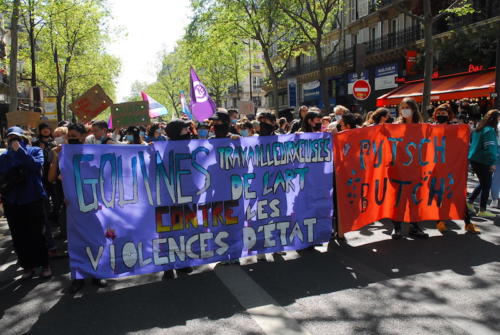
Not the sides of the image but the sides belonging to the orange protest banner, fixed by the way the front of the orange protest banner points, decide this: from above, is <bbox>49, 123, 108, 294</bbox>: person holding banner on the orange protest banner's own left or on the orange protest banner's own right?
on the orange protest banner's own right

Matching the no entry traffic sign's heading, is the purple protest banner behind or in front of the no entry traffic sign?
in front

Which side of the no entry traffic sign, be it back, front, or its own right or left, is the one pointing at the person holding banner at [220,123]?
front

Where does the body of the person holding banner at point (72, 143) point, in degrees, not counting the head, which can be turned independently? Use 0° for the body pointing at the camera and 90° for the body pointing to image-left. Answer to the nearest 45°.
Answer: approximately 0°

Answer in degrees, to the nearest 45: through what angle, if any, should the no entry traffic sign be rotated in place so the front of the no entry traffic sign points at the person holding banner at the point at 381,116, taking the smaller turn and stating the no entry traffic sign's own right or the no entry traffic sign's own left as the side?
0° — it already faces them
